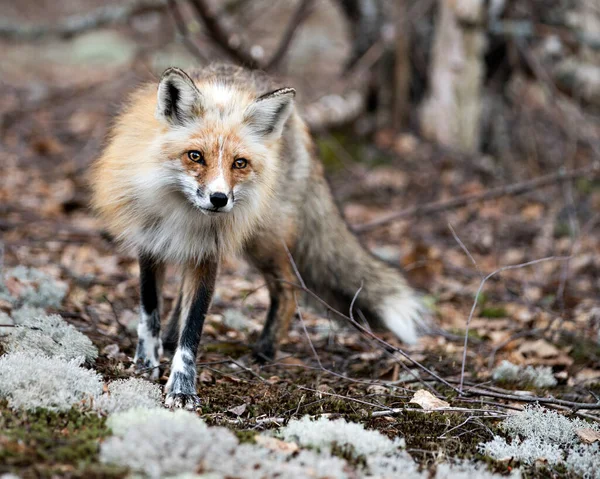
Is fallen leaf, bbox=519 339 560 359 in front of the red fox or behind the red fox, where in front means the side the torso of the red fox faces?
behind

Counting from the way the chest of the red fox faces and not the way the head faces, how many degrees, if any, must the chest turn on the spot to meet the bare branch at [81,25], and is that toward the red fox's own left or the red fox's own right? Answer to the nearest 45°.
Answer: approximately 90° to the red fox's own right

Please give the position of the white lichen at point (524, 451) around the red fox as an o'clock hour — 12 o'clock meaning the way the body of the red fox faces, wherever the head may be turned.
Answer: The white lichen is roughly at 8 o'clock from the red fox.

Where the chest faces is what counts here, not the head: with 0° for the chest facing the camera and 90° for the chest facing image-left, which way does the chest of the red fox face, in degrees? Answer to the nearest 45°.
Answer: approximately 45°

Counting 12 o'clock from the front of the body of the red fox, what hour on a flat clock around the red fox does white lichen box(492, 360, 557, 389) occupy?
The white lichen is roughly at 7 o'clock from the red fox.

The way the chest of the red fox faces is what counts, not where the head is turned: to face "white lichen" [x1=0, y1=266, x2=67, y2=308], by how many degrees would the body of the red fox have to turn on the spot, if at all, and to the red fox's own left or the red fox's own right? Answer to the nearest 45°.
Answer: approximately 90° to the red fox's own right

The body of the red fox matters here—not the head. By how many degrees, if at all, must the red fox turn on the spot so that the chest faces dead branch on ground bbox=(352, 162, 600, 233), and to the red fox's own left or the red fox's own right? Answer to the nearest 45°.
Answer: approximately 180°

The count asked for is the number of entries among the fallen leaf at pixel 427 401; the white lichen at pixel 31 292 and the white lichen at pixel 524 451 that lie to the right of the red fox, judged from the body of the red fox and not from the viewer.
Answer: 1

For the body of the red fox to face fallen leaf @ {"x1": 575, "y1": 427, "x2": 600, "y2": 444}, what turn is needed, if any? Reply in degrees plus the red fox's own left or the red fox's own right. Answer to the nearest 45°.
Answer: approximately 135° to the red fox's own left

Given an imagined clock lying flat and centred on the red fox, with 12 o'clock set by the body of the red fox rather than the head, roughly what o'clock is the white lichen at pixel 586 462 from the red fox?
The white lichen is roughly at 8 o'clock from the red fox.
